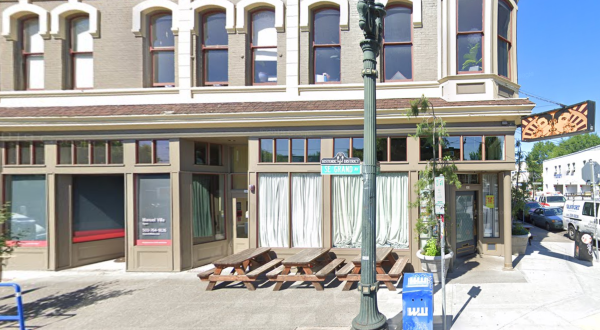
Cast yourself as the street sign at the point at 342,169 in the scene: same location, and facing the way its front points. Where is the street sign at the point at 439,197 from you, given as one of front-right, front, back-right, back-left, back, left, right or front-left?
left

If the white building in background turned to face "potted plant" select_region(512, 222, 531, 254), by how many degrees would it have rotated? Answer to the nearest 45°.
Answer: approximately 45° to its left

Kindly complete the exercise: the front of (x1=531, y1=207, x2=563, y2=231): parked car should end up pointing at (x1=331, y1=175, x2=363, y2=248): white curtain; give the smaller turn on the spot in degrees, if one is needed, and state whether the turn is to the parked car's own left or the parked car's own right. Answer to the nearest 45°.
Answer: approximately 45° to the parked car's own right

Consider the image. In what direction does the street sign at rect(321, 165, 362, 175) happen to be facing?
toward the camera

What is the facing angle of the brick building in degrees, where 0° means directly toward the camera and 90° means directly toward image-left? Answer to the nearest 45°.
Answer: approximately 0°

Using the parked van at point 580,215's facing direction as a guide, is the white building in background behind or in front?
behind

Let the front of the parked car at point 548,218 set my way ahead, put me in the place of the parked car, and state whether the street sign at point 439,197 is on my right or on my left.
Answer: on my right

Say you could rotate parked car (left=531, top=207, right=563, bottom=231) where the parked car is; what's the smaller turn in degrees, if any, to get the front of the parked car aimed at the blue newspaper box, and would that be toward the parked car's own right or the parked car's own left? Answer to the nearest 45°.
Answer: approximately 45° to the parked car's own right
